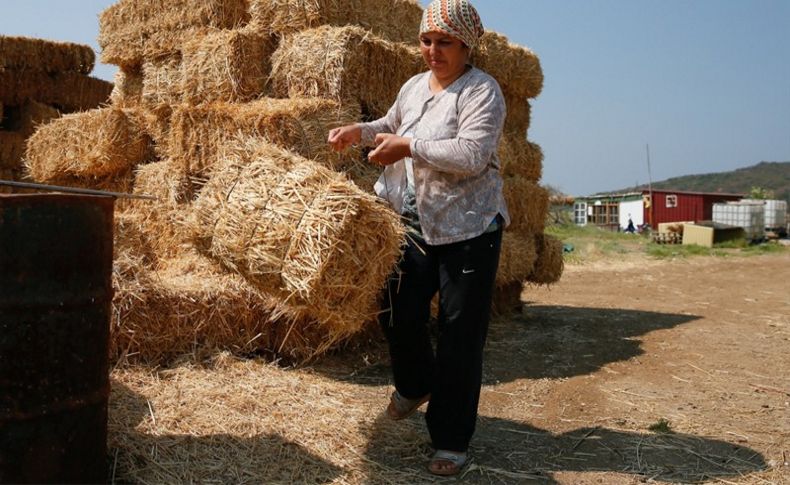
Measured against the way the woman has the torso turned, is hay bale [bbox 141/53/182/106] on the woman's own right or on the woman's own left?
on the woman's own right

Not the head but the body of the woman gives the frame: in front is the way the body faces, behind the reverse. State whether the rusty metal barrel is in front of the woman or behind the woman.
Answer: in front

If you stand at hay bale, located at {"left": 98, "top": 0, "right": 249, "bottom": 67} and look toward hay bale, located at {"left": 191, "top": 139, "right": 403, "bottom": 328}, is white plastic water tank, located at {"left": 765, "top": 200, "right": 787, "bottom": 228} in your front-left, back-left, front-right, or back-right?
back-left

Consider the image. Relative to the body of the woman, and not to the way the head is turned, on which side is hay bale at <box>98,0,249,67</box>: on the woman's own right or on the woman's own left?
on the woman's own right

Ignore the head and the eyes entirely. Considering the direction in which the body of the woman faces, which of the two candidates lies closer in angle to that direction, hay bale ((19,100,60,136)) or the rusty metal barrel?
the rusty metal barrel

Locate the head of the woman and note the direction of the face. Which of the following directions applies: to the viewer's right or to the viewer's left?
to the viewer's left

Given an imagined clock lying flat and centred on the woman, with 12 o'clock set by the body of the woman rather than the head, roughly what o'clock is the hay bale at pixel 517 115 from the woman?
The hay bale is roughly at 5 o'clock from the woman.

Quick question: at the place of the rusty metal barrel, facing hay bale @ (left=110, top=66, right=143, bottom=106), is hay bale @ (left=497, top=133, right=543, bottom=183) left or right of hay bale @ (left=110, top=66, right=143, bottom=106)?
right

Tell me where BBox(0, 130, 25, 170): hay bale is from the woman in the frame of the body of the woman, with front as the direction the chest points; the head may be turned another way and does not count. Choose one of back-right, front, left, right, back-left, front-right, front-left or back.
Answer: right

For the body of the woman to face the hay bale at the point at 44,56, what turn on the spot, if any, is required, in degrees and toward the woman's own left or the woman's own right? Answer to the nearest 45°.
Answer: approximately 90° to the woman's own right

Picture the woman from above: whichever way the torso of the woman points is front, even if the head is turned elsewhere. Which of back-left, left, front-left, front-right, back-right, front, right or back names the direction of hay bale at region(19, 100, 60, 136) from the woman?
right

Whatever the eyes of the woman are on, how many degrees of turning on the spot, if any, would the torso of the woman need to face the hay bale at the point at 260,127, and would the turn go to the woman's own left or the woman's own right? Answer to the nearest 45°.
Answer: approximately 90° to the woman's own right
